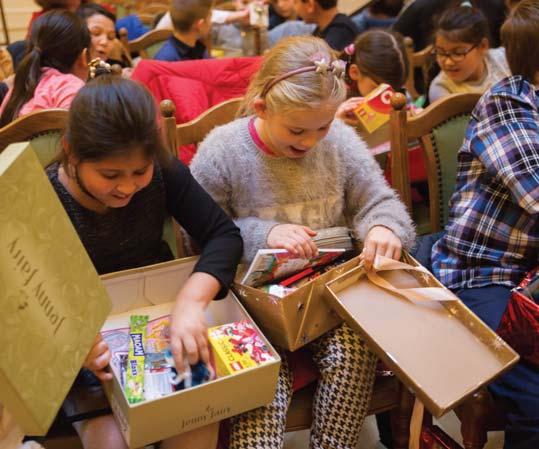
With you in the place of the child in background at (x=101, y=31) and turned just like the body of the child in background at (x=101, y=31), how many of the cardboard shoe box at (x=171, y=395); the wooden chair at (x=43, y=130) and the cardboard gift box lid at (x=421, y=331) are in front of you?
3

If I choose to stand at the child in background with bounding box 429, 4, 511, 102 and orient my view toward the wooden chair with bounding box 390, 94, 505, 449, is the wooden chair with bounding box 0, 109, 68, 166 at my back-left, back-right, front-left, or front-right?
front-right

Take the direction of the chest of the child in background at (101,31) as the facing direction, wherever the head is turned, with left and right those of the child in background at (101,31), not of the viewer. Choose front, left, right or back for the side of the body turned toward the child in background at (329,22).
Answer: left

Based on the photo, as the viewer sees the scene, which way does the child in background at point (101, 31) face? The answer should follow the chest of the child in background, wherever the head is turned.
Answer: toward the camera

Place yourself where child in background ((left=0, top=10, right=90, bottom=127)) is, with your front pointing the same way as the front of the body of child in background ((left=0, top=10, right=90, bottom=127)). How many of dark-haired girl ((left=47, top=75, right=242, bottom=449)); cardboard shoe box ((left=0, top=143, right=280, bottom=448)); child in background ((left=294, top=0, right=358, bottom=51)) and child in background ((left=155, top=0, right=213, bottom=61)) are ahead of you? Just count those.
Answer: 2

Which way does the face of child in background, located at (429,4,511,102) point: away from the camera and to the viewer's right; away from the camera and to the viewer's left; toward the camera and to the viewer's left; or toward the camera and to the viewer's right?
toward the camera and to the viewer's left

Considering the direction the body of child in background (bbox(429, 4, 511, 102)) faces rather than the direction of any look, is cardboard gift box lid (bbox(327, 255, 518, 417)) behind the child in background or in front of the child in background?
in front

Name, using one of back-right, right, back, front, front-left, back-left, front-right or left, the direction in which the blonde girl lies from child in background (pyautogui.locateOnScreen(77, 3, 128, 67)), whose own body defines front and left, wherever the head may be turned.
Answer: front

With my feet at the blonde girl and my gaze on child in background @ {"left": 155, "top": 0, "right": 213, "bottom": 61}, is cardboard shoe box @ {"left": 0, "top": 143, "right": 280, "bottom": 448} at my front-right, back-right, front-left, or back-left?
back-left

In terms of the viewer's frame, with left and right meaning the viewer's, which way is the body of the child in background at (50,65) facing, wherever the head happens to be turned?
facing away from the viewer and to the right of the viewer

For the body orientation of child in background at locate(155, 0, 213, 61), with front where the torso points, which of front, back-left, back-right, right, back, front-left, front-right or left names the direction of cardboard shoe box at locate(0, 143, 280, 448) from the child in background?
back-right

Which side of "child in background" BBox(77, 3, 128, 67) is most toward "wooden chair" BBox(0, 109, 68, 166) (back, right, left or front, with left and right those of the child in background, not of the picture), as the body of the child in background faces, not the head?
front

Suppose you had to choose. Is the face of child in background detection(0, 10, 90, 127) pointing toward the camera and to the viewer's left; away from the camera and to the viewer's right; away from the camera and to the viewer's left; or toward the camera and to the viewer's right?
away from the camera and to the viewer's right

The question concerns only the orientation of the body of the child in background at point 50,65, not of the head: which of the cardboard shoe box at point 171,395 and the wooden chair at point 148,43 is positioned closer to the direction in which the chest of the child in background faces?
the wooden chair

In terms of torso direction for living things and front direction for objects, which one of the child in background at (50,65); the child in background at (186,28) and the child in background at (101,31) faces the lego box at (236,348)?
the child in background at (101,31)
